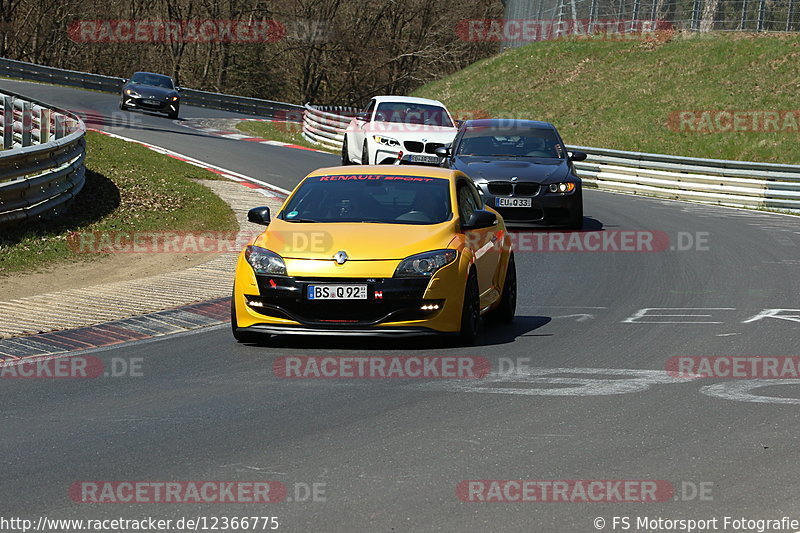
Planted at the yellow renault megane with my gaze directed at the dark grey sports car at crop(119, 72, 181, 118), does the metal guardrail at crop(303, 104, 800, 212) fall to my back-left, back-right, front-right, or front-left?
front-right

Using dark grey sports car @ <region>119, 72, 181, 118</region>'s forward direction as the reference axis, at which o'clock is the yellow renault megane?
The yellow renault megane is roughly at 12 o'clock from the dark grey sports car.

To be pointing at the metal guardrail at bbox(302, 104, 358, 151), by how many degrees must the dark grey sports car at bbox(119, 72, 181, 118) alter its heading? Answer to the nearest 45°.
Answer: approximately 45° to its left

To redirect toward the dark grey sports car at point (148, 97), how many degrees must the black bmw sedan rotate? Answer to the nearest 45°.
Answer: approximately 135° to its right

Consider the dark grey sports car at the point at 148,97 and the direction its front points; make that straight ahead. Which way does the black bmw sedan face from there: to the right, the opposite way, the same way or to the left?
the same way

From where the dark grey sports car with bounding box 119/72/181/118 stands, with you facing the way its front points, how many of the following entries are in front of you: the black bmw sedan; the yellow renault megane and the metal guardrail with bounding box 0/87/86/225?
3

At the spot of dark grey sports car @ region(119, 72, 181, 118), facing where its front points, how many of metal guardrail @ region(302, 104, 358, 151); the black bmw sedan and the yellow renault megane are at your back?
0

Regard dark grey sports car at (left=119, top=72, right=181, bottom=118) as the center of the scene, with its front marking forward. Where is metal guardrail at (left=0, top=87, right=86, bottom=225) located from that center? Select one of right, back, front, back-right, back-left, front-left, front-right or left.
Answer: front

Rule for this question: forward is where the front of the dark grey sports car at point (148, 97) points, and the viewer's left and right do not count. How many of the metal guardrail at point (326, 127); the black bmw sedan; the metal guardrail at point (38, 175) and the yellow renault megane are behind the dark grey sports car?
0

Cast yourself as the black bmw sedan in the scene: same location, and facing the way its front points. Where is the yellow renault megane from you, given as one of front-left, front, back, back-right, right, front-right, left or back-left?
front

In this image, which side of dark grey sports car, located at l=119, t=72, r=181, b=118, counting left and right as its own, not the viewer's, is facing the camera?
front

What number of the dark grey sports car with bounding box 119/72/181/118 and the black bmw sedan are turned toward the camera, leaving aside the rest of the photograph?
2

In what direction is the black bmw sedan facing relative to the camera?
toward the camera

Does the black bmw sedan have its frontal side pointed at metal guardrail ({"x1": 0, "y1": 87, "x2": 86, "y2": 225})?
no
